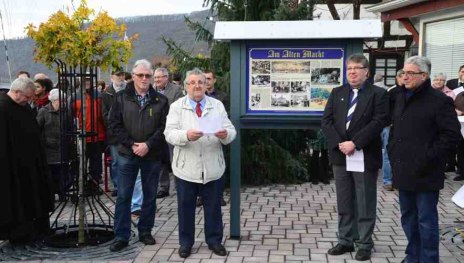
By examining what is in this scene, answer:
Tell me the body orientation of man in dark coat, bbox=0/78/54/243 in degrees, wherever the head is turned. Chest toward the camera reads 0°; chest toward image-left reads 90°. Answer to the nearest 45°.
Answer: approximately 270°

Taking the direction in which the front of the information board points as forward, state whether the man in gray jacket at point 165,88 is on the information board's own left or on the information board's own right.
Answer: on the information board's own right

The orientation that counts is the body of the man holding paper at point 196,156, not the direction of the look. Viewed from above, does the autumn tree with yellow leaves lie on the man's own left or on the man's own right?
on the man's own right

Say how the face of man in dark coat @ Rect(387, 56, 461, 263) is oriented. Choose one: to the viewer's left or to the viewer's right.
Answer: to the viewer's left

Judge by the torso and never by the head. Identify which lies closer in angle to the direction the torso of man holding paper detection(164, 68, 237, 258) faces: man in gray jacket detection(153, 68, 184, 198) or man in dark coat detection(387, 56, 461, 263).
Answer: the man in dark coat

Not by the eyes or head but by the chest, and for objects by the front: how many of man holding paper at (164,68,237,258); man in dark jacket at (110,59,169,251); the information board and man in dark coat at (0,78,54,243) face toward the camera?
3

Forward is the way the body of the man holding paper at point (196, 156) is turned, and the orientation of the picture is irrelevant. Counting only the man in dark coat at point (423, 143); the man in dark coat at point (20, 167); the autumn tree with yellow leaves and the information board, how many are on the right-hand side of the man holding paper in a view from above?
2

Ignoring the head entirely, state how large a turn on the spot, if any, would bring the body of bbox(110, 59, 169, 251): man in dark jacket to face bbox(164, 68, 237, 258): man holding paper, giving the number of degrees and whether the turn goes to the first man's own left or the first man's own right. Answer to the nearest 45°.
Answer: approximately 45° to the first man's own left

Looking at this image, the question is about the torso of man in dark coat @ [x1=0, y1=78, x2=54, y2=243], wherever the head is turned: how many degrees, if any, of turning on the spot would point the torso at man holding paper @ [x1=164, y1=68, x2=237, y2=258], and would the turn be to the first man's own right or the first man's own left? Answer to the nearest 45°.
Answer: approximately 45° to the first man's own right

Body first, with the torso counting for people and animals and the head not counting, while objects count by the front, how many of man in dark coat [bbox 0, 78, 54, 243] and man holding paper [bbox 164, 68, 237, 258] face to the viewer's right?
1

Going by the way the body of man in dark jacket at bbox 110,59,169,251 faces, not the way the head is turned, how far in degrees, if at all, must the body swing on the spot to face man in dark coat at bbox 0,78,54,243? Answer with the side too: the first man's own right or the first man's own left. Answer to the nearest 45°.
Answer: approximately 90° to the first man's own right
